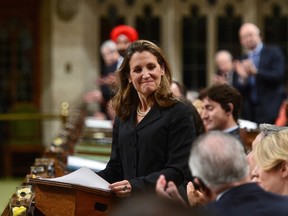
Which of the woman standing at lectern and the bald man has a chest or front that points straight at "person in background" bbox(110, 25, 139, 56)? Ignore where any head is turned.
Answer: the bald man

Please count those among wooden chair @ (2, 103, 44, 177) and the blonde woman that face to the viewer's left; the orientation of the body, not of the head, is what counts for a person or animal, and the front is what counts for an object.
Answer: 1

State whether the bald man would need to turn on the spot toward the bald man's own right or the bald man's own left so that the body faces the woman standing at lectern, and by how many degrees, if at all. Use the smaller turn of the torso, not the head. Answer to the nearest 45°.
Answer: approximately 45° to the bald man's own left

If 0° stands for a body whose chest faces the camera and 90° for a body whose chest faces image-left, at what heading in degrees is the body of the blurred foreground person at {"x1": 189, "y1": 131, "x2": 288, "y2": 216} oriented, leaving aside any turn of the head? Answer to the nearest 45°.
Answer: approximately 135°

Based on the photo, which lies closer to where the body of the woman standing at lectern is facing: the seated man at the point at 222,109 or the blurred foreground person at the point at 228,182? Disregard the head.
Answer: the blurred foreground person
